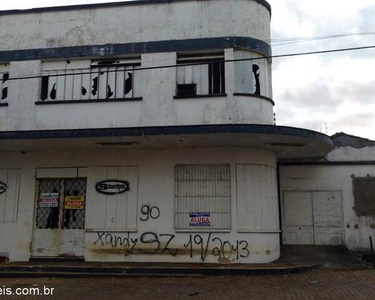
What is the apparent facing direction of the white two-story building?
toward the camera
